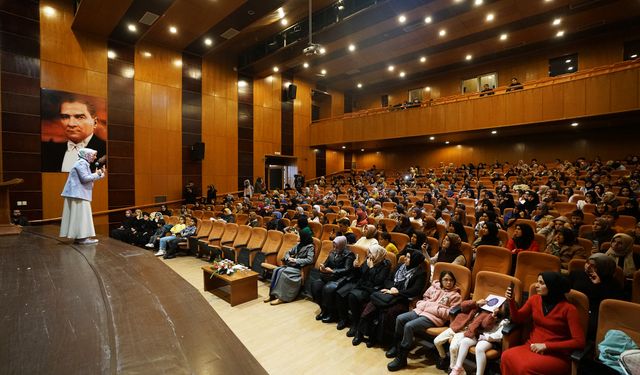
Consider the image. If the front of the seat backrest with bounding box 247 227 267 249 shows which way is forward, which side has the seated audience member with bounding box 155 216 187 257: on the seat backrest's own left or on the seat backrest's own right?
on the seat backrest's own right

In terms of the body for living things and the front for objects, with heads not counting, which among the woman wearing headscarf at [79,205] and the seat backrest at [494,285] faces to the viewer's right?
the woman wearing headscarf

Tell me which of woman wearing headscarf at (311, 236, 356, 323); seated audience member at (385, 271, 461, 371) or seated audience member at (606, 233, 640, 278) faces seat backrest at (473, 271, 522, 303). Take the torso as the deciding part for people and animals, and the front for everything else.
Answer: seated audience member at (606, 233, 640, 278)

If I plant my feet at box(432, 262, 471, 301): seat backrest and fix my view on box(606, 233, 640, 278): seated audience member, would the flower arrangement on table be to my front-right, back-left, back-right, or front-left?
back-left

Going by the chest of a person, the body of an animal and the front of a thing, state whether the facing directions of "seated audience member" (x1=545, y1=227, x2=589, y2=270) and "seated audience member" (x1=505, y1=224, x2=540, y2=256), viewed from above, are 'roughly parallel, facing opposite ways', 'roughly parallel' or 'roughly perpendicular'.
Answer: roughly parallel

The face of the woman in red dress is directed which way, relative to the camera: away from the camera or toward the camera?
toward the camera

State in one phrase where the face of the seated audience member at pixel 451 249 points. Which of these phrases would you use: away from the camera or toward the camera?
toward the camera

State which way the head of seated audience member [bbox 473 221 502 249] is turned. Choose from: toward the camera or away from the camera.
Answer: toward the camera

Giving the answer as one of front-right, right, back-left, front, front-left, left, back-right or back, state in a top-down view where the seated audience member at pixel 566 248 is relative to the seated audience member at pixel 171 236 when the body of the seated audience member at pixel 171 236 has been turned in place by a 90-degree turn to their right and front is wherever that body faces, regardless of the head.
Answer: back

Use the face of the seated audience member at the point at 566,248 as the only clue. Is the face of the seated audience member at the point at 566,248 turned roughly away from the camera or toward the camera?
toward the camera

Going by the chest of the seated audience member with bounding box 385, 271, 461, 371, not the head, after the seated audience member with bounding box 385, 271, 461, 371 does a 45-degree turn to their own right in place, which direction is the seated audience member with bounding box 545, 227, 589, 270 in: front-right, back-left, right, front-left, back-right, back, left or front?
back-right

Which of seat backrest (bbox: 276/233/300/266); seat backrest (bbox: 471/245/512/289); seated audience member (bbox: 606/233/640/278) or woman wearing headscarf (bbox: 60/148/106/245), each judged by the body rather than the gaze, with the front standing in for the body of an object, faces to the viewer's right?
the woman wearing headscarf

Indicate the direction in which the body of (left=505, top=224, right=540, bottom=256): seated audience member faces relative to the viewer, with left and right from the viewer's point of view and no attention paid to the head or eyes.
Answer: facing the viewer and to the left of the viewer

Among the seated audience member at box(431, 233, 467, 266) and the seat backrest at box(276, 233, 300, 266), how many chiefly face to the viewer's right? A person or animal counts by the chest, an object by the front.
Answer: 0

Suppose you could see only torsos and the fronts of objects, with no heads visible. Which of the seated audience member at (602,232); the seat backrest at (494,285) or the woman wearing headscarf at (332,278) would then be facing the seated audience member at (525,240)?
the seated audience member at (602,232)

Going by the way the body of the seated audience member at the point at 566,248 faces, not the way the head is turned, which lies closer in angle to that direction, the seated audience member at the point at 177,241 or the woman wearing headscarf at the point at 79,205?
the woman wearing headscarf

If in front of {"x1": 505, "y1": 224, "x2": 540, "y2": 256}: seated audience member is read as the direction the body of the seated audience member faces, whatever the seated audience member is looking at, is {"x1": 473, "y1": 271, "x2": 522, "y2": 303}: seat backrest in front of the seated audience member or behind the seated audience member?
in front

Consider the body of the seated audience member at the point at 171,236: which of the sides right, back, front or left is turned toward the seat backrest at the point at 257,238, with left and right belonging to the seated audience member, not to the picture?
left
